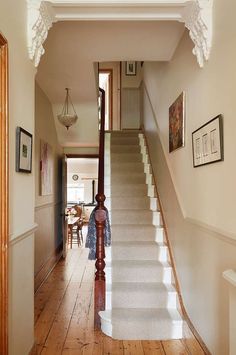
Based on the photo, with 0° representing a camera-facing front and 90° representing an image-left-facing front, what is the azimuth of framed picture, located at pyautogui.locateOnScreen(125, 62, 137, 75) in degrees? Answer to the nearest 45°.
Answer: approximately 0°

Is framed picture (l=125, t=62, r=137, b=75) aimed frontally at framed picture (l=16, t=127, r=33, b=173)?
yes

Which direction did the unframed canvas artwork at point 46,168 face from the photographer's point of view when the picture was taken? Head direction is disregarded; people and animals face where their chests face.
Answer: facing to the right of the viewer

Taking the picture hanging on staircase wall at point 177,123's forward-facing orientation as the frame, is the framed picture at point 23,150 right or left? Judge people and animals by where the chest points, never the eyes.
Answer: on its left

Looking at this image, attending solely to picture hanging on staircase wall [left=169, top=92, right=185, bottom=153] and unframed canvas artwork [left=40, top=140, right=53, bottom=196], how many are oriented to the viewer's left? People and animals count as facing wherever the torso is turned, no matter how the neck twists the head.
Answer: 1

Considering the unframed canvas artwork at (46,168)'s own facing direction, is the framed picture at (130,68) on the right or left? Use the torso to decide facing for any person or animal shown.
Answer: on its left

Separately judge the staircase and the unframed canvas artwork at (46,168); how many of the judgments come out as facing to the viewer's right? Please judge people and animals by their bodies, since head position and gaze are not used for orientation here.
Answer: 1

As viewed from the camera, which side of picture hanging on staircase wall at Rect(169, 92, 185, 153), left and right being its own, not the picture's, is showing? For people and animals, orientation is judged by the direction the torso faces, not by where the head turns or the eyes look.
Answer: left

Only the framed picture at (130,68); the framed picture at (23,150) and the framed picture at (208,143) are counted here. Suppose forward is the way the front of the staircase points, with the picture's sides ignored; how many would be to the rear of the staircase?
1

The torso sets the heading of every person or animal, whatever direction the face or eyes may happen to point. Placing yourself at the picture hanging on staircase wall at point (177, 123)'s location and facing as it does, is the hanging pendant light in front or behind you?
in front
